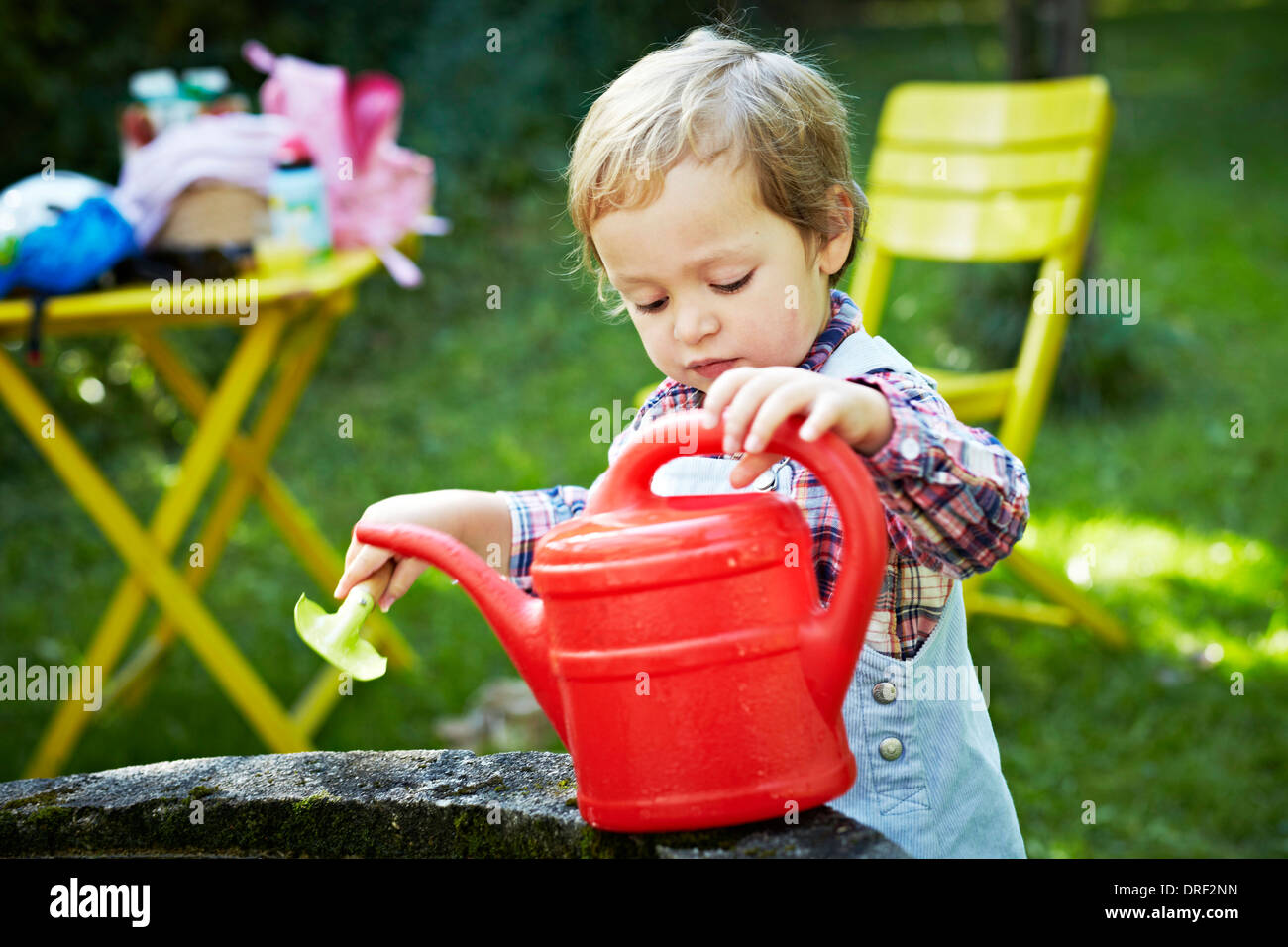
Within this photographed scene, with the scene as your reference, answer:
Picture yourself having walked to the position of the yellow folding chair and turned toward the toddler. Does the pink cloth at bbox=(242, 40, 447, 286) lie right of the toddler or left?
right

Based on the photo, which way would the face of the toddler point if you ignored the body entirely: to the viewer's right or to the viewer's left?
to the viewer's left

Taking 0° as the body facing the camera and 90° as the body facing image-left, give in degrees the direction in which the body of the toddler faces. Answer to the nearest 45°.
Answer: approximately 45°

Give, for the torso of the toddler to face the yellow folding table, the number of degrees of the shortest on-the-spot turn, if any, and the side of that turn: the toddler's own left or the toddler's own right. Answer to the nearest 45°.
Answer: approximately 90° to the toddler's own right

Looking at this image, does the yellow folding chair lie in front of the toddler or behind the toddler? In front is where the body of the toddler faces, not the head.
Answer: behind

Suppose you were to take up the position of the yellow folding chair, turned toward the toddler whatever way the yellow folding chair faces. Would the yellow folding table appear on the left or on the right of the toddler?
right
